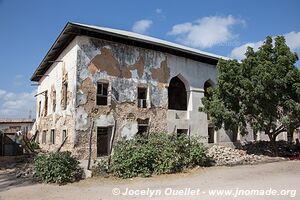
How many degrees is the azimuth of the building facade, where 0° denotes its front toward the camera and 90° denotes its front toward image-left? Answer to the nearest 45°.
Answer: approximately 315°

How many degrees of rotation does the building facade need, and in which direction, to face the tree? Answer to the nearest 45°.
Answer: approximately 45° to its left

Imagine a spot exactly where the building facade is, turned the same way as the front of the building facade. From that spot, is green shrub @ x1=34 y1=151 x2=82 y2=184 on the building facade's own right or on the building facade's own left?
on the building facade's own right
